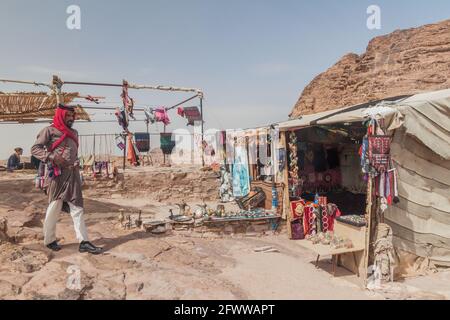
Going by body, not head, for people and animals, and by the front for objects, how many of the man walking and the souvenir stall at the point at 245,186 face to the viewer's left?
0

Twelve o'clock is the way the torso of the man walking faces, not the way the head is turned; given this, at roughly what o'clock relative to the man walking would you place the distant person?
The distant person is roughly at 7 o'clock from the man walking.

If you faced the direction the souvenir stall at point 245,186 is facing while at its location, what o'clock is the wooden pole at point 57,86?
The wooden pole is roughly at 3 o'clock from the souvenir stall.

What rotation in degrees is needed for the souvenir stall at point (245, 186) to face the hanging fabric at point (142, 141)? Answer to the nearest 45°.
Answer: approximately 135° to its right

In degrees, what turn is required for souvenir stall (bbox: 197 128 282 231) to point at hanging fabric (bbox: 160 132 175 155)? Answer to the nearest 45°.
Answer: approximately 135° to its right

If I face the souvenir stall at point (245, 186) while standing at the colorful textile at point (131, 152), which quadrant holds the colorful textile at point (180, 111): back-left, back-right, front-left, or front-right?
front-left

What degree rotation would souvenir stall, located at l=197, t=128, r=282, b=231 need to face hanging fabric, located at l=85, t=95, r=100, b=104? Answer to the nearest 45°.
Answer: approximately 90° to its right

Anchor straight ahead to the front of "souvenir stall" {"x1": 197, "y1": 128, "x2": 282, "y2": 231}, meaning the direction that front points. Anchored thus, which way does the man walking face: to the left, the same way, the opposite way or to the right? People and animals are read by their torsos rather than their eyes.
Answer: to the left

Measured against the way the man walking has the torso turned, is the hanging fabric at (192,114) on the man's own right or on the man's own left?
on the man's own left

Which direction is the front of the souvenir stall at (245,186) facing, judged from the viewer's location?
facing the viewer

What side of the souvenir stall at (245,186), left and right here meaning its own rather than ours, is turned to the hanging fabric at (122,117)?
right
